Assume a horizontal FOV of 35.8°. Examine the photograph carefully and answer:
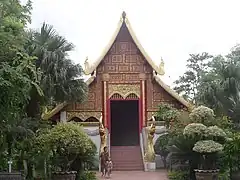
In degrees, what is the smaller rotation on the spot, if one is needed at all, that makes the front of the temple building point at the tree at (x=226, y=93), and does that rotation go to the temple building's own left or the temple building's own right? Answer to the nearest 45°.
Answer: approximately 45° to the temple building's own left

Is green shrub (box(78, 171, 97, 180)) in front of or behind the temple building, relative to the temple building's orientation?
in front

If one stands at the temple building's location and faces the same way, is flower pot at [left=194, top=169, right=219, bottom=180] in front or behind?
in front

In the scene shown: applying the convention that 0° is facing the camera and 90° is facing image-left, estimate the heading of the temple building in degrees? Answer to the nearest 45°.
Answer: approximately 0°

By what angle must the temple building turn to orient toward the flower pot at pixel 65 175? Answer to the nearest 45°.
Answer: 0° — it already faces it

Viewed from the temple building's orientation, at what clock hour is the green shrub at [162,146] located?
The green shrub is roughly at 11 o'clock from the temple building.

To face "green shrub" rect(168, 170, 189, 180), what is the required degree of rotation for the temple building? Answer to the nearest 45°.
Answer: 0° — it already faces it

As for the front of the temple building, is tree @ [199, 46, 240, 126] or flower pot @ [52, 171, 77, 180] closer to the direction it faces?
the flower pot
